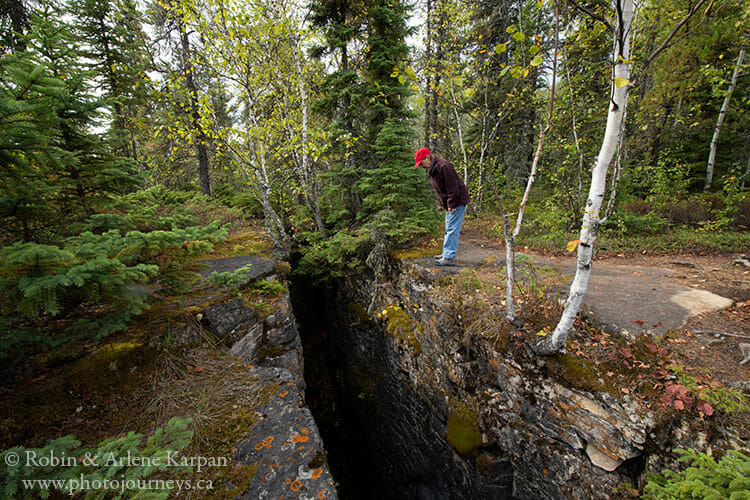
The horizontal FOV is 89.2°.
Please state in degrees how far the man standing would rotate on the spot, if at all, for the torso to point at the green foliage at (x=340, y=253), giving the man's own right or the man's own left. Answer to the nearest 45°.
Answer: approximately 45° to the man's own right

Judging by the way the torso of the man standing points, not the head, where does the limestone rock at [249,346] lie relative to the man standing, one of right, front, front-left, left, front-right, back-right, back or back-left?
front-left

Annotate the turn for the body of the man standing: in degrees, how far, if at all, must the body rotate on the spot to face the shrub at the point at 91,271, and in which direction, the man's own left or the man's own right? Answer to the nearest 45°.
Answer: approximately 45° to the man's own left

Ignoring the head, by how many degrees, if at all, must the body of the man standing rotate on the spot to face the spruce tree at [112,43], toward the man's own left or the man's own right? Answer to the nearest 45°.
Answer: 0° — they already face it

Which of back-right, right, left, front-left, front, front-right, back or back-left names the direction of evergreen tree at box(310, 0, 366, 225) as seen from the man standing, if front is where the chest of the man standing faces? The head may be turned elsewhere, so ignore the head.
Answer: front-right

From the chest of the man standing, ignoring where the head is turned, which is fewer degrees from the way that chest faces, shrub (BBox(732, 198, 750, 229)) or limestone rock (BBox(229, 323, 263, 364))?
the limestone rock

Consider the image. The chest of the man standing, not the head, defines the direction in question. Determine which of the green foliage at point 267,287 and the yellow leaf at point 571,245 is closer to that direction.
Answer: the green foliage

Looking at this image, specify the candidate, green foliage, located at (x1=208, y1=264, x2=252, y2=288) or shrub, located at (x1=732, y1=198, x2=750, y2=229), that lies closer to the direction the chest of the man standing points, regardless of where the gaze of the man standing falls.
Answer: the green foliage

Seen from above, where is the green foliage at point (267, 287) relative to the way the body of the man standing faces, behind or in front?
in front

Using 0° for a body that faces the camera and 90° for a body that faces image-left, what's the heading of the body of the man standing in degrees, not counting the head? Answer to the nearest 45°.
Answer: approximately 90°

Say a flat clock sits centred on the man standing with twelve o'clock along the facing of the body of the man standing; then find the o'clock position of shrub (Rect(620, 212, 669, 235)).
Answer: The shrub is roughly at 5 o'clock from the man standing.
